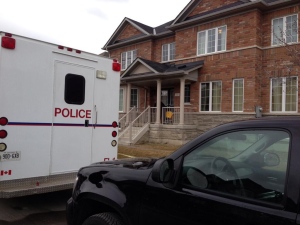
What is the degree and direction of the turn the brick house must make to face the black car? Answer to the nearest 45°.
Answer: approximately 45° to its left

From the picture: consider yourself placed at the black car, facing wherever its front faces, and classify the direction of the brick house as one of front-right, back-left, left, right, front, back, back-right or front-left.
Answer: front-right

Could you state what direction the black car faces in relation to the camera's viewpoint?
facing away from the viewer and to the left of the viewer

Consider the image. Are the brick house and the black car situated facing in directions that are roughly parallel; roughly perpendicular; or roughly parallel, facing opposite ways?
roughly perpendicular

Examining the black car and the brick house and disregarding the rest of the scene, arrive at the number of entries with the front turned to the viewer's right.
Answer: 0
